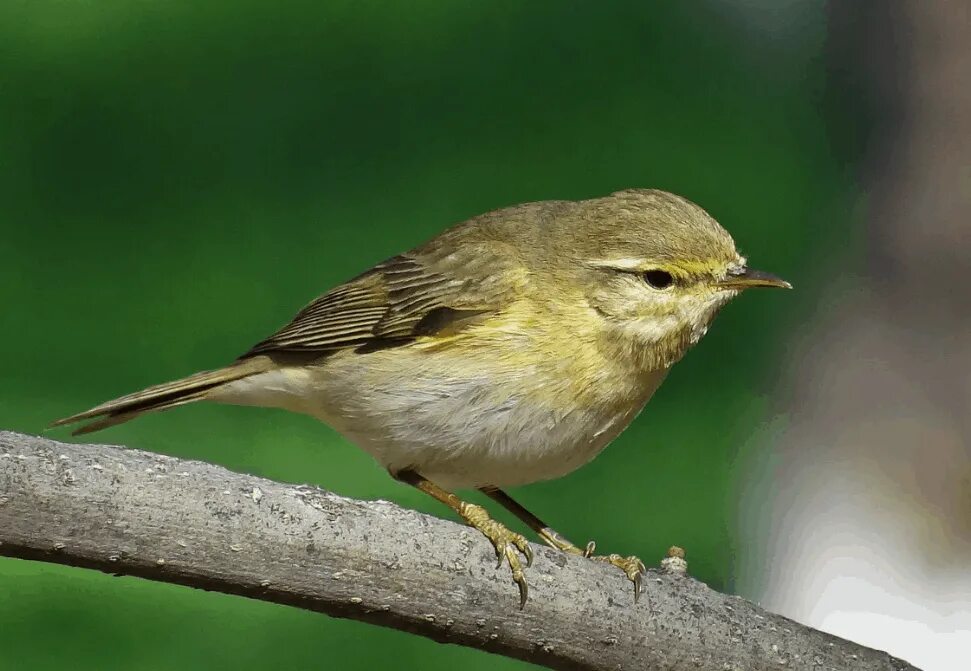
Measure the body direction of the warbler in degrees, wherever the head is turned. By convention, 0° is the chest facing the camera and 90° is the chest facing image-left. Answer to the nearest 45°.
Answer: approximately 270°
